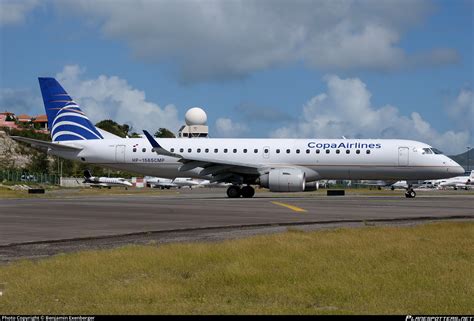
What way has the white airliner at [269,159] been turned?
to the viewer's right
